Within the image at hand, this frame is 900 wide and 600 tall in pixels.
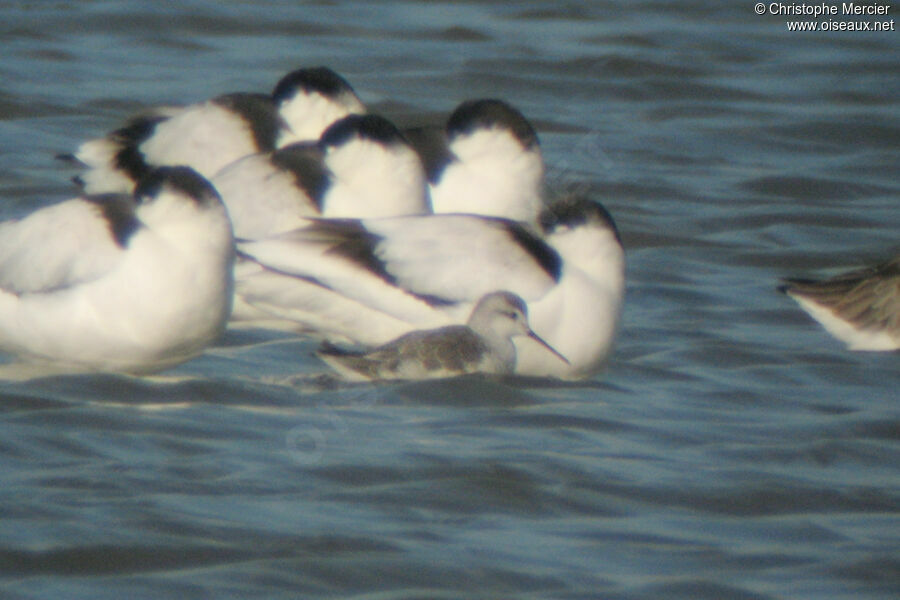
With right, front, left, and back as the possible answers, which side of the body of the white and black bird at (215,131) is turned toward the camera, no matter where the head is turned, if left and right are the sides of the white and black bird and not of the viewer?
right

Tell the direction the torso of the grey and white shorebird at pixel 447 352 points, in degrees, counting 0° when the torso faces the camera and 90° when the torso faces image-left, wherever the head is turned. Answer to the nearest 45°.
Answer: approximately 270°

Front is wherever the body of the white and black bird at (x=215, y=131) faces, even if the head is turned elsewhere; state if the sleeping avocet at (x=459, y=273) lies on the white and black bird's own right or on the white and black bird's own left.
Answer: on the white and black bird's own right

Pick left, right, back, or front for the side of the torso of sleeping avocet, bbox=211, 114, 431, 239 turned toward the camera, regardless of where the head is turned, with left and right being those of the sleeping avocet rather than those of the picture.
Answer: right

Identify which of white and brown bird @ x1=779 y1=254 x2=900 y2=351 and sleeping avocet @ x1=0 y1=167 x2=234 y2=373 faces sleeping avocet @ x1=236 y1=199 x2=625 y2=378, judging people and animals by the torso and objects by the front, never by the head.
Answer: sleeping avocet @ x1=0 y1=167 x2=234 y2=373

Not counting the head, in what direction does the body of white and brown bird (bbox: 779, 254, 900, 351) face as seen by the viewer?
to the viewer's right

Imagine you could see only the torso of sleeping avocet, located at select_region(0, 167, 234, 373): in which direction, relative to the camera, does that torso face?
to the viewer's right
